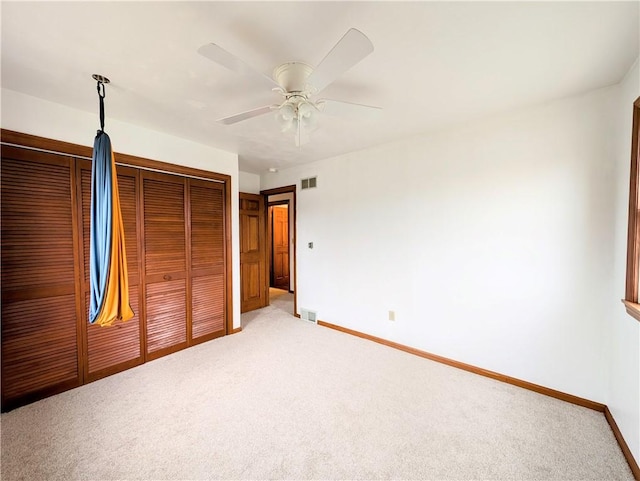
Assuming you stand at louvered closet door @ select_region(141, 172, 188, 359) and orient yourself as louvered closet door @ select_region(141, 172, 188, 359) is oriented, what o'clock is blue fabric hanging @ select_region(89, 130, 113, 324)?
The blue fabric hanging is roughly at 2 o'clock from the louvered closet door.

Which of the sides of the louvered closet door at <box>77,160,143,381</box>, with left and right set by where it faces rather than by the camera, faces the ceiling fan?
front

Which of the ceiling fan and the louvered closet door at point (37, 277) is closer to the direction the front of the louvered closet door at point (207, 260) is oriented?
the ceiling fan

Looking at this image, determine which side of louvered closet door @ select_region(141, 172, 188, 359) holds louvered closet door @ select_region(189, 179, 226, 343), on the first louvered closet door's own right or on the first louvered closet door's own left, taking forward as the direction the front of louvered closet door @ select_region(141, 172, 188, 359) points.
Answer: on the first louvered closet door's own left

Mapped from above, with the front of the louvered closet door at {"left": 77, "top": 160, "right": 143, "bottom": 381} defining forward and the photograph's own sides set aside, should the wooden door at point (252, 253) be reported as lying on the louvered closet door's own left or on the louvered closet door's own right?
on the louvered closet door's own left

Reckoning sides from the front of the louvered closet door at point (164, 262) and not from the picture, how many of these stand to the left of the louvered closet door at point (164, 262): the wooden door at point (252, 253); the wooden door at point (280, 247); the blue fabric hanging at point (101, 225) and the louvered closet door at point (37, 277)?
2

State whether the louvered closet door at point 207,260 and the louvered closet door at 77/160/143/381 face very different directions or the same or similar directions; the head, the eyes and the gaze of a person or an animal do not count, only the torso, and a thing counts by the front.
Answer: same or similar directions

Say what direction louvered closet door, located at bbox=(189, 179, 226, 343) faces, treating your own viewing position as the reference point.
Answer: facing the viewer and to the right of the viewer

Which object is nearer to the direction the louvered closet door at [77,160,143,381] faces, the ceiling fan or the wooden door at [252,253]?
the ceiling fan

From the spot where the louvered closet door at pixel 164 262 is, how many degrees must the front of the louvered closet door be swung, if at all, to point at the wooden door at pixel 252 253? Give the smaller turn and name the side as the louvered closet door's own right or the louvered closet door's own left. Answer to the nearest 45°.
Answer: approximately 90° to the louvered closet door's own left

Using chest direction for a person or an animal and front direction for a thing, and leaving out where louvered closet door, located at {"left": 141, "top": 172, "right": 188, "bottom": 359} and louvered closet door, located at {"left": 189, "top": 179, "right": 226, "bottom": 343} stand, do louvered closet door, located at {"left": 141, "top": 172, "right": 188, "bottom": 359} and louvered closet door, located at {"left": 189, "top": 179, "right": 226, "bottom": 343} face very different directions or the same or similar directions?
same or similar directions

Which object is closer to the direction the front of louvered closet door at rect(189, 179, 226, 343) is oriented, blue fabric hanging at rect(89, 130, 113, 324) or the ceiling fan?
the ceiling fan

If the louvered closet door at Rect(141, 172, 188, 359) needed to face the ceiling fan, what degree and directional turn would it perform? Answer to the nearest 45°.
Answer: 0° — it already faces it

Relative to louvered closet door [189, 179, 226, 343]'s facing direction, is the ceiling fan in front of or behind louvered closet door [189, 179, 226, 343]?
in front

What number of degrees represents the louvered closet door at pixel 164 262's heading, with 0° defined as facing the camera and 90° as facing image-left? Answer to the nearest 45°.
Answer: approximately 315°

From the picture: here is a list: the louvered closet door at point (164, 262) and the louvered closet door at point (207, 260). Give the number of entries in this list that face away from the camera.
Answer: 0

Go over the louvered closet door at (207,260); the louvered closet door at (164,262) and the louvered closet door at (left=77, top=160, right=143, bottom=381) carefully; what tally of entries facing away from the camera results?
0

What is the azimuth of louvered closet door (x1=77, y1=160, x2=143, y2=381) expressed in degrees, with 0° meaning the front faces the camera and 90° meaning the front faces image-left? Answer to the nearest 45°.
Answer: approximately 315°
